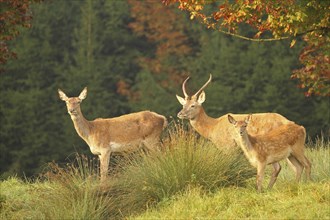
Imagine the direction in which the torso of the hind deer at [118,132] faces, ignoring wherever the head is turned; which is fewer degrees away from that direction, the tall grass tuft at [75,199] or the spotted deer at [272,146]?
the tall grass tuft

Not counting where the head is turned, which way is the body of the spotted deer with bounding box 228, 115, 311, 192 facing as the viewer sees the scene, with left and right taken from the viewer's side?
facing the viewer and to the left of the viewer

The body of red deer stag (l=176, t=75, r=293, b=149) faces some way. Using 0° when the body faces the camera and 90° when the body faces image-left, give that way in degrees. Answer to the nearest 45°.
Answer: approximately 90°

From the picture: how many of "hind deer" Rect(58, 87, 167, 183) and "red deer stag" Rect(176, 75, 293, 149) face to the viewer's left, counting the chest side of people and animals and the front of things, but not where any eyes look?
2

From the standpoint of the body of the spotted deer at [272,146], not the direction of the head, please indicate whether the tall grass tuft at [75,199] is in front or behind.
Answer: in front

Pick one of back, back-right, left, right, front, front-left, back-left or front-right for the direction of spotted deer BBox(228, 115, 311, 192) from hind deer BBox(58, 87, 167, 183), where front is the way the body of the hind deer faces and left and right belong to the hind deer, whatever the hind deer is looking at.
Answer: back-left

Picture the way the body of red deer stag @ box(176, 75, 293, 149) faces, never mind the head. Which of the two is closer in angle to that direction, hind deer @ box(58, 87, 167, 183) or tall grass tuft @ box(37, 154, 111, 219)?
the hind deer

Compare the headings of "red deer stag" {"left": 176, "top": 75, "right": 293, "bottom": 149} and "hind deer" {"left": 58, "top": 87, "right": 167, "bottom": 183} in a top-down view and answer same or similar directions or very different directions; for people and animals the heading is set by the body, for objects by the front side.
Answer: same or similar directions

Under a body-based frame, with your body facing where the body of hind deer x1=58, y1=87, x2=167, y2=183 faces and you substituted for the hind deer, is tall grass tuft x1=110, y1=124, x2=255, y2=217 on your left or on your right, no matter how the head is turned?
on your left

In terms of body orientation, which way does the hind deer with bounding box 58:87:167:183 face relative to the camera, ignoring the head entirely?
to the viewer's left

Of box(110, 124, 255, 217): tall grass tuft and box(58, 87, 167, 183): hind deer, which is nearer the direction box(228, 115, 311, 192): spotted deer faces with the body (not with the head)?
the tall grass tuft

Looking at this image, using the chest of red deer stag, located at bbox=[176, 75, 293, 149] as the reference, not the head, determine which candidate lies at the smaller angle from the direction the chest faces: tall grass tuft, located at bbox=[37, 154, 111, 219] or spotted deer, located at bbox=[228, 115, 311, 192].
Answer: the tall grass tuft
